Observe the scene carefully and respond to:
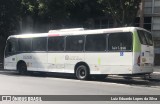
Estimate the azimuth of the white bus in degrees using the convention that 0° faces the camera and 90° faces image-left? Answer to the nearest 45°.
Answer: approximately 135°
